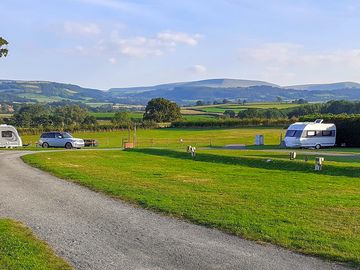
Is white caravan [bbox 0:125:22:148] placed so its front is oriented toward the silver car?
yes

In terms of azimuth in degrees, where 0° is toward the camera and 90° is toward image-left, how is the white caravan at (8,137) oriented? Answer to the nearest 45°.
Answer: approximately 270°

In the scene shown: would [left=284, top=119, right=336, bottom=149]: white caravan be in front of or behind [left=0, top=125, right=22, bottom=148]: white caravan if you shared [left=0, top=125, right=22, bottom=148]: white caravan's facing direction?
in front
